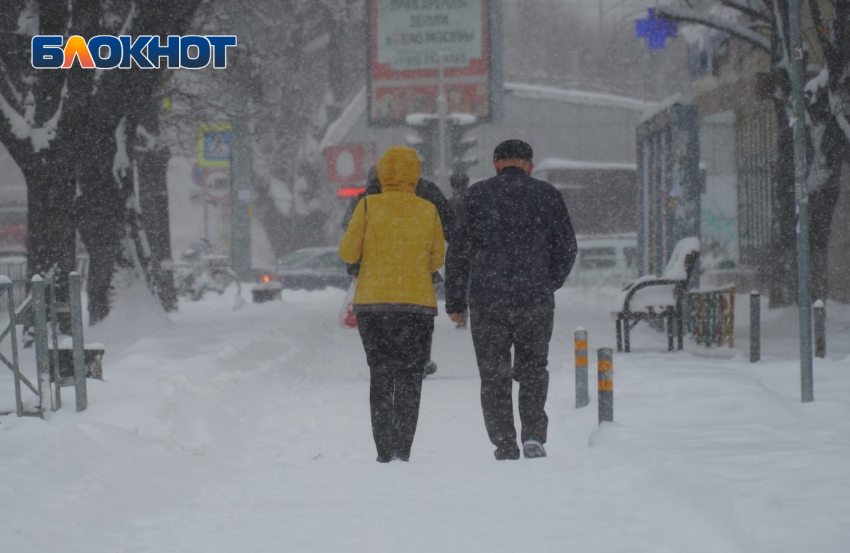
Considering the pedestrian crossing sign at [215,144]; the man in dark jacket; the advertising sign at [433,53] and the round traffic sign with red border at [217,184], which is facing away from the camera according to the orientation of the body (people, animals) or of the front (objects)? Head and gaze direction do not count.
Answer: the man in dark jacket

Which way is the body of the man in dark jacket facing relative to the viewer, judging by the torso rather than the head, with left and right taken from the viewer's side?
facing away from the viewer

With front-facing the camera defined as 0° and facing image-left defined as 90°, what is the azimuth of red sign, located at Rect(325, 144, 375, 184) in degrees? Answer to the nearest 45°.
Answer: approximately 0°

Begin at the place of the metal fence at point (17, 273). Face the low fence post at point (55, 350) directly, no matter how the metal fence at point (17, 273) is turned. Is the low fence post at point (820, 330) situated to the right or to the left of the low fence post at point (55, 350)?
left

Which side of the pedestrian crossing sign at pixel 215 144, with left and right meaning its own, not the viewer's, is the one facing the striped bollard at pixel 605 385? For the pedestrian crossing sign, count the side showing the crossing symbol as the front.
front

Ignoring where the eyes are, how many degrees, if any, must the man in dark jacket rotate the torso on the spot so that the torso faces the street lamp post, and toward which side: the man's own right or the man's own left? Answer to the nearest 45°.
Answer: approximately 45° to the man's own right

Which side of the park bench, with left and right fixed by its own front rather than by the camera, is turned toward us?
left

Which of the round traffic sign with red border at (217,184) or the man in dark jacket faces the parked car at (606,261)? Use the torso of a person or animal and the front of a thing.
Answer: the man in dark jacket

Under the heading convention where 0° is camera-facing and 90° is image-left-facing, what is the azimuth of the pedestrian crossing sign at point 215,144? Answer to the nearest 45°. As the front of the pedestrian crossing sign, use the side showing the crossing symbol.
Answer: approximately 0°

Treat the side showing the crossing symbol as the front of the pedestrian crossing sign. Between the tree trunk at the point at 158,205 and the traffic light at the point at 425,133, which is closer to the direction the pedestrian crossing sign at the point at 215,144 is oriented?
the tree trunk

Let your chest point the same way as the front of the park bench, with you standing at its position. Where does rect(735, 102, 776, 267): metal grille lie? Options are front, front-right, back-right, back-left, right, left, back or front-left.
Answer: right

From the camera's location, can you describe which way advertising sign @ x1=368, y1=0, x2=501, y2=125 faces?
facing the viewer

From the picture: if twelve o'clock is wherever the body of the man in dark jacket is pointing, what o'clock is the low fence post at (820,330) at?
The low fence post is roughly at 1 o'clock from the man in dark jacket.

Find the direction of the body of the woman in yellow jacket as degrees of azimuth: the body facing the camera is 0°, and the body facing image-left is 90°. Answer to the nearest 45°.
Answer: approximately 180°

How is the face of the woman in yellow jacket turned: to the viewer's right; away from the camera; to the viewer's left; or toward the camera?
away from the camera

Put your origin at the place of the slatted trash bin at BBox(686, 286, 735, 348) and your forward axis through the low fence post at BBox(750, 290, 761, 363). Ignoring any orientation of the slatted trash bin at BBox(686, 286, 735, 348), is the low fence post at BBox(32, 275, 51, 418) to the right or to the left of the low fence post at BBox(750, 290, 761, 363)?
right

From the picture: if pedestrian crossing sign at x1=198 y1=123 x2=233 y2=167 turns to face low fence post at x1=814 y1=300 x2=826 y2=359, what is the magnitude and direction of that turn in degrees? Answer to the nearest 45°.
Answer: approximately 45° to its left

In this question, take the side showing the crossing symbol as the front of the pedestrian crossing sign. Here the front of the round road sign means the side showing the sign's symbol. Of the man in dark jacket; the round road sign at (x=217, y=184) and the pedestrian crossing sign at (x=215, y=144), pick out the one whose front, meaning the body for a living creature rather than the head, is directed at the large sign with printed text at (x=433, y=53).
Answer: the man in dark jacket
